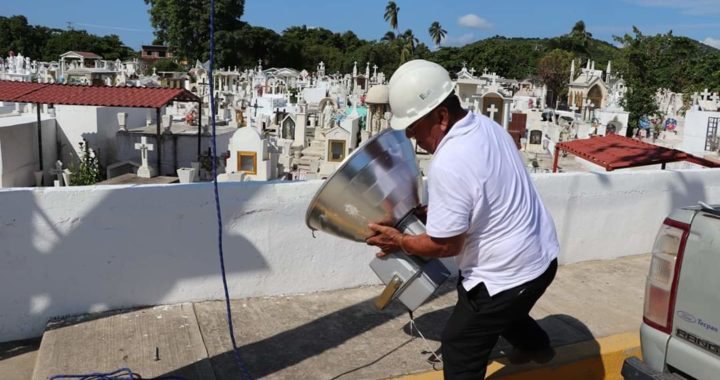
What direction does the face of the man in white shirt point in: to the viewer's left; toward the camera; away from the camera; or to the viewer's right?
to the viewer's left

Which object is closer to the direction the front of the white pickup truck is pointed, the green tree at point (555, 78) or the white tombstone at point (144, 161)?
the green tree

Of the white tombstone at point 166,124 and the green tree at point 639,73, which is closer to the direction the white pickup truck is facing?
the green tree

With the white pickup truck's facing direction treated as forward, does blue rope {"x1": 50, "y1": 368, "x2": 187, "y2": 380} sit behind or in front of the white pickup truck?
behind

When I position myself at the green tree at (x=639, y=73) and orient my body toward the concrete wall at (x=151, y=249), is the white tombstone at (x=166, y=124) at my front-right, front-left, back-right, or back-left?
front-right

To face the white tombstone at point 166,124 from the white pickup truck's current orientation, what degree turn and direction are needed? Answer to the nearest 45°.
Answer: approximately 90° to its left

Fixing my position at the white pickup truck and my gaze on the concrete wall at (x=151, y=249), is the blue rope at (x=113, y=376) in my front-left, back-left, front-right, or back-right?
front-left

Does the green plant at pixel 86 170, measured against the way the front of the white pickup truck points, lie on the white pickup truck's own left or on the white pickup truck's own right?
on the white pickup truck's own left

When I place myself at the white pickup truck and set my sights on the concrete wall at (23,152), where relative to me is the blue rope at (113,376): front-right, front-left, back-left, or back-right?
front-left

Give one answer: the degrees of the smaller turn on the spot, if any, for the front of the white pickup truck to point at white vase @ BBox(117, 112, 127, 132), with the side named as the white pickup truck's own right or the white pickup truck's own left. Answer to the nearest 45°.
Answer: approximately 90° to the white pickup truck's own left

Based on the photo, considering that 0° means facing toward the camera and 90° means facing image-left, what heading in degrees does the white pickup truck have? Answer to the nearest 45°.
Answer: approximately 225°

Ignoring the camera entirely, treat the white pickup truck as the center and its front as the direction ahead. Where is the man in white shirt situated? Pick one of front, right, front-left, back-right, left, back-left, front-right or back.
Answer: back

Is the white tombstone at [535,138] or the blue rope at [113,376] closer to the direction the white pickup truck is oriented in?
the white tombstone
